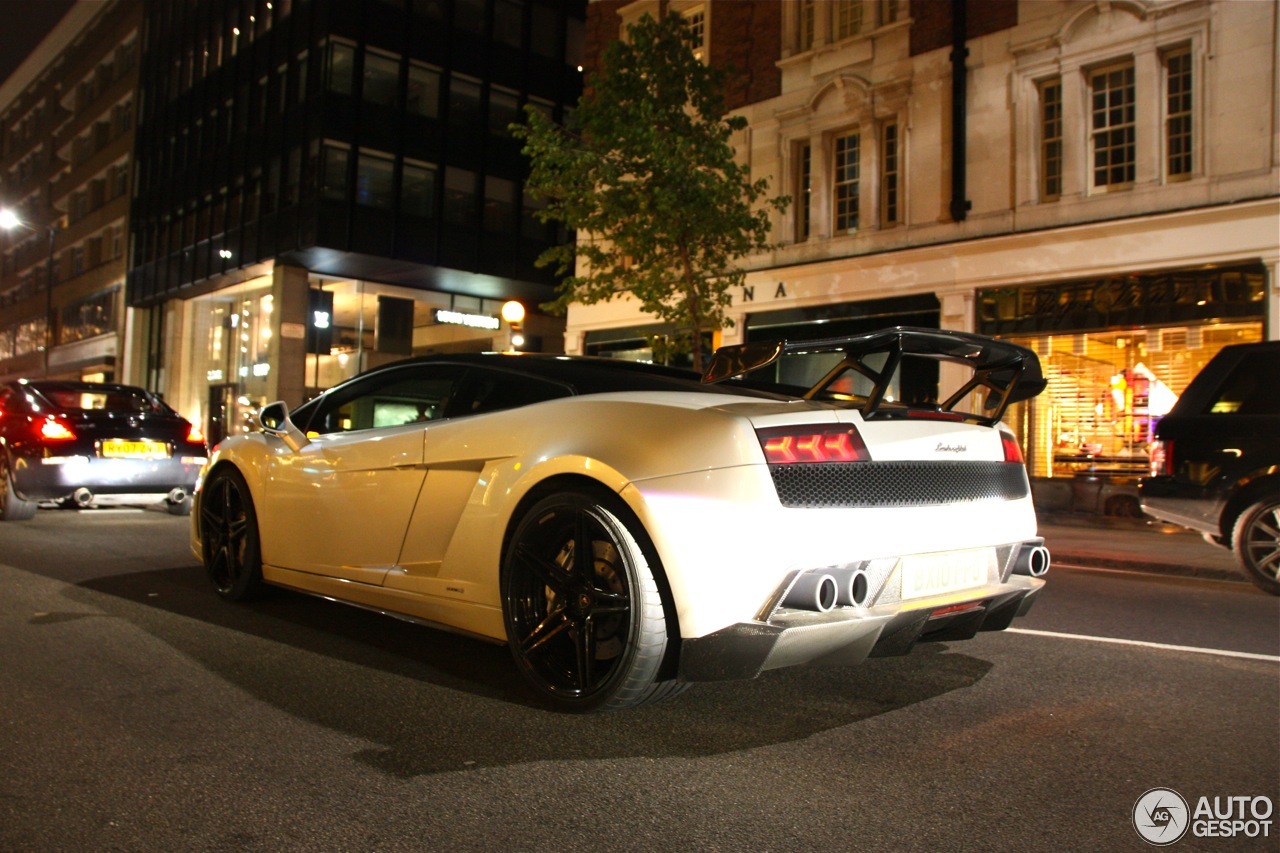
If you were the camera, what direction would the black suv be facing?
facing to the right of the viewer

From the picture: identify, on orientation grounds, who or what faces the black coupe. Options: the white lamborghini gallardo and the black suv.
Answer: the white lamborghini gallardo

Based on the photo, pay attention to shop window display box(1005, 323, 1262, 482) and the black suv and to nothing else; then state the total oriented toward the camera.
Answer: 1

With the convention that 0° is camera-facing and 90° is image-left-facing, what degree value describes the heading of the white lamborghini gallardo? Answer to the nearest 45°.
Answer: approximately 135°

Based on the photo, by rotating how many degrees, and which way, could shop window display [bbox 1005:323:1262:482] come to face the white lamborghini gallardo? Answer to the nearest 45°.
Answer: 0° — it already faces it

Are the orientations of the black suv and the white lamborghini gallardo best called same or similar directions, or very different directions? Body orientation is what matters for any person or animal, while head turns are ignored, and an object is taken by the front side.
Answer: very different directions

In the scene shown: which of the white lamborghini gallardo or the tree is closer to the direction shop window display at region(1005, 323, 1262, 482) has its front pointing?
the white lamborghini gallardo

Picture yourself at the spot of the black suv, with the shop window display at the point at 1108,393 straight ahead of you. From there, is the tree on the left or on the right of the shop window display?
left

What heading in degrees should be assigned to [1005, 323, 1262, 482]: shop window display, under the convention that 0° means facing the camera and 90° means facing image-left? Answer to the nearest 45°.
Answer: approximately 0°

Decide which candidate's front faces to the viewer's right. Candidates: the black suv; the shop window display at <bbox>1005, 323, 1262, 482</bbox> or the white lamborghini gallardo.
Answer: the black suv
